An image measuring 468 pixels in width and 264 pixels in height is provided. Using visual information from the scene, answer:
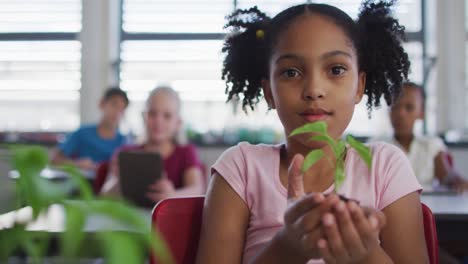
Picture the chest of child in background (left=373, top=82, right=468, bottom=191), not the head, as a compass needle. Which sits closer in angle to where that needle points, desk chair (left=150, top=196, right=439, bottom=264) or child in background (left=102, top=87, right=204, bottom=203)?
the desk chair

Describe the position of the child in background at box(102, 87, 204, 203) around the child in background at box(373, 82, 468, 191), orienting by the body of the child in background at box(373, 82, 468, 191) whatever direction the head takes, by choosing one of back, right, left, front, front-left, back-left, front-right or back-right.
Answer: front-right

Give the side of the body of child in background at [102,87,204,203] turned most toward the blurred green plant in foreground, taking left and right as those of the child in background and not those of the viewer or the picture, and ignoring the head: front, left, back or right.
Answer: front

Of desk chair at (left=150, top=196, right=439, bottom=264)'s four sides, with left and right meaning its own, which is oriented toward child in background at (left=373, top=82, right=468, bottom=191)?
back

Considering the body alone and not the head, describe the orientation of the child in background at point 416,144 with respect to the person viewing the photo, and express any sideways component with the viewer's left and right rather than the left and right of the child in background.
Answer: facing the viewer

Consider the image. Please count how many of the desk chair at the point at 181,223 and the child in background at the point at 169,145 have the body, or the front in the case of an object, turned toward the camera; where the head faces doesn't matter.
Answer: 2

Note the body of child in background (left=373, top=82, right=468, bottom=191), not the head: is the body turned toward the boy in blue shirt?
no

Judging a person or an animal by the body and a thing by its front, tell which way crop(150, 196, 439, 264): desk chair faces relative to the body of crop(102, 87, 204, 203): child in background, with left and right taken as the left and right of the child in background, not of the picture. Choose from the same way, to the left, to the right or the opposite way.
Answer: the same way

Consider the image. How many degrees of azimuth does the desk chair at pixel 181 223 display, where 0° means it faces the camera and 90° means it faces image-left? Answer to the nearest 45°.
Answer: approximately 0°

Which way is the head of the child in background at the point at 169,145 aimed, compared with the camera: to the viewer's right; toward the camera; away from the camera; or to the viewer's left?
toward the camera

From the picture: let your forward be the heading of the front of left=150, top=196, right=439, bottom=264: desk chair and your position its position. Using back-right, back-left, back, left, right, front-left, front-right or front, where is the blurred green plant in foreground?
front

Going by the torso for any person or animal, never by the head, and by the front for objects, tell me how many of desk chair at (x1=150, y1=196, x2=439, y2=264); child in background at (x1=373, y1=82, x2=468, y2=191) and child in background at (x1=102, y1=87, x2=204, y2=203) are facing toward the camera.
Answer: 3

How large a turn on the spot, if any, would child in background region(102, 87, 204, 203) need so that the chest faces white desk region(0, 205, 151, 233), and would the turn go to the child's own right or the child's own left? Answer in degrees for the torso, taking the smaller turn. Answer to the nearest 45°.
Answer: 0° — they already face it

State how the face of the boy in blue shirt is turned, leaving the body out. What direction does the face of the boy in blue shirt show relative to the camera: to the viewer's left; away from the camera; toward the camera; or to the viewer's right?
toward the camera

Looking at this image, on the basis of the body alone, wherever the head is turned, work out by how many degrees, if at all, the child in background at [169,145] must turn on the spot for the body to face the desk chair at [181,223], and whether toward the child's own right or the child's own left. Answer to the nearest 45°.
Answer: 0° — they already face it

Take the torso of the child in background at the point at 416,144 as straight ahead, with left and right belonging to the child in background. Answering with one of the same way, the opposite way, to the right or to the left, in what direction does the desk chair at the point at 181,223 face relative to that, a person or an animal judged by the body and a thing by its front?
the same way
